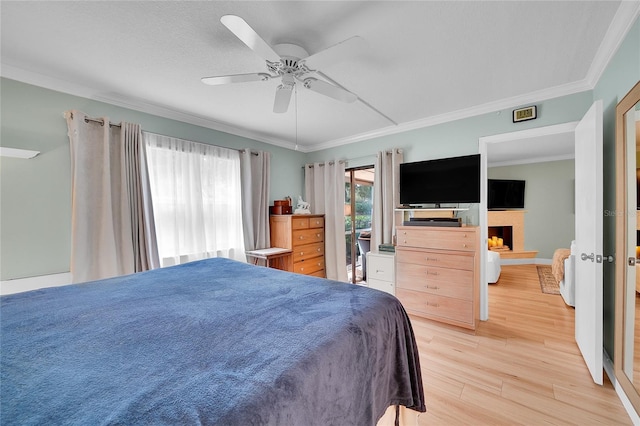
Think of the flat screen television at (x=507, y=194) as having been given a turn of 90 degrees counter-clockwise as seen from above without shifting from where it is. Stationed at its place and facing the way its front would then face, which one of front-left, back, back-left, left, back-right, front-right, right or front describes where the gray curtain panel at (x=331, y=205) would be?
back-right

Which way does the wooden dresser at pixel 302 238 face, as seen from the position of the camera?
facing the viewer and to the right of the viewer

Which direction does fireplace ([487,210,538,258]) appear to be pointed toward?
toward the camera

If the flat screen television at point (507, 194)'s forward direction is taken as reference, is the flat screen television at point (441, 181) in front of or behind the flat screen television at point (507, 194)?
in front

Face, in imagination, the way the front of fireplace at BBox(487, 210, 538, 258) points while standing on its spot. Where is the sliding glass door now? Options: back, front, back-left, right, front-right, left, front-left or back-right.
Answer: front-right

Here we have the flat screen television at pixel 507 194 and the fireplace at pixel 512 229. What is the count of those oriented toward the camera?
2

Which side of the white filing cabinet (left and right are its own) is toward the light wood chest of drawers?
left

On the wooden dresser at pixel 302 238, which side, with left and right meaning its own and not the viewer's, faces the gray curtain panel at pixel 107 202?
right

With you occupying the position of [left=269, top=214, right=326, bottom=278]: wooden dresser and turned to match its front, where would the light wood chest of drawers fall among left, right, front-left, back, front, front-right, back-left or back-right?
front

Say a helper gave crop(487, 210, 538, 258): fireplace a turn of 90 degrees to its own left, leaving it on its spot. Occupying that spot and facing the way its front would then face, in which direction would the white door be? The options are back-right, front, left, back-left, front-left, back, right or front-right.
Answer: right

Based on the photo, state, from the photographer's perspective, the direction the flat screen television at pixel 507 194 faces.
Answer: facing the viewer
